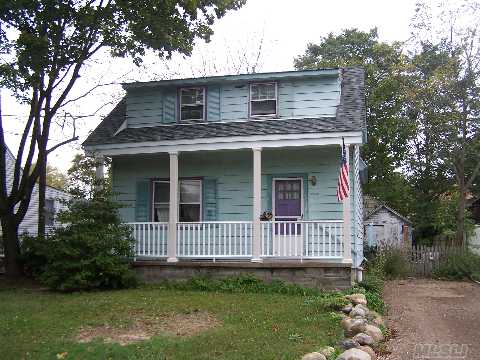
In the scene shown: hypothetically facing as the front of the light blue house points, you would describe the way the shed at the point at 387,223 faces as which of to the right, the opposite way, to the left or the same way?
the same way

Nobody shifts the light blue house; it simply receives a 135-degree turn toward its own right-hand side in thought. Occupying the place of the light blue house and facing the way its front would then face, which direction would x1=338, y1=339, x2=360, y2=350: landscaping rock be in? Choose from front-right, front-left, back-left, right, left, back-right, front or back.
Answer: back-left

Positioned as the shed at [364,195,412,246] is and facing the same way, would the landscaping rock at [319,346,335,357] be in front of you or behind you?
in front

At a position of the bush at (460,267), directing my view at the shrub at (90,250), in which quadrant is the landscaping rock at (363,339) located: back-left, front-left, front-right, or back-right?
front-left

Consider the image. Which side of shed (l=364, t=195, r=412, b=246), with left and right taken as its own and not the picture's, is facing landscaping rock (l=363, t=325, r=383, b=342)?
front

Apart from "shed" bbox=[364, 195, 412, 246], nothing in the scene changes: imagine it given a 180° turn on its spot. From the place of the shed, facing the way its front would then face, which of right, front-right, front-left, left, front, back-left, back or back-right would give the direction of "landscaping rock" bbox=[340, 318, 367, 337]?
back

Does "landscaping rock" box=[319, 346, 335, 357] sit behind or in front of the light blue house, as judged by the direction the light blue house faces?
in front

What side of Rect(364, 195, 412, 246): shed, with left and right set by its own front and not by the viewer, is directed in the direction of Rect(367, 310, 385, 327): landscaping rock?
front

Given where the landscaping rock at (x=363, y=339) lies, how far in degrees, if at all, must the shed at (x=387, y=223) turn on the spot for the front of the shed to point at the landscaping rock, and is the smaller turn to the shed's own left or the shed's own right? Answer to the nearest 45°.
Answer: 0° — it already faces it

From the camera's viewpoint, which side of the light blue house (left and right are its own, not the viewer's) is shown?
front

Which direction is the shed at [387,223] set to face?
toward the camera

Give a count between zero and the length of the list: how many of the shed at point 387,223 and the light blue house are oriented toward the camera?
2

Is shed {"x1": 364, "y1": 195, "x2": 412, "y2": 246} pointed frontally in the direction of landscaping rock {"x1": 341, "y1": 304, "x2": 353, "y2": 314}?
yes

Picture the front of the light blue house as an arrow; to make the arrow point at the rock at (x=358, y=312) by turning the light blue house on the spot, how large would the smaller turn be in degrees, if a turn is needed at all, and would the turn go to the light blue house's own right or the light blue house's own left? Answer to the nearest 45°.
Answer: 0° — it already faces it

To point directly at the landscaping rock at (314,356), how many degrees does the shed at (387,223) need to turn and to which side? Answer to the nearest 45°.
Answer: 0° — it already faces it

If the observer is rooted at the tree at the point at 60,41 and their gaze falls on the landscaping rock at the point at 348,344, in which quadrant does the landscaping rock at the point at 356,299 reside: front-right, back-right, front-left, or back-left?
front-left
